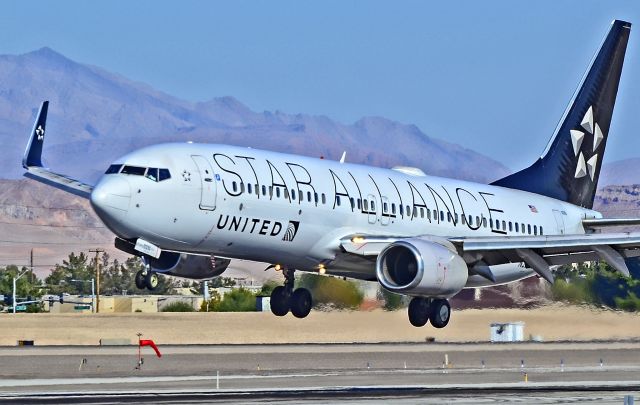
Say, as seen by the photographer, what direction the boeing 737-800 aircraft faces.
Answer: facing the viewer and to the left of the viewer
